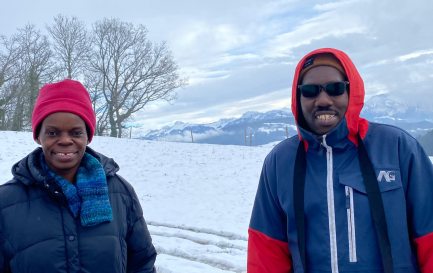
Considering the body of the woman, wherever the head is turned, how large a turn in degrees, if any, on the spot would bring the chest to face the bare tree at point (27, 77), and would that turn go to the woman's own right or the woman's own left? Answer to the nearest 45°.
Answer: approximately 180°

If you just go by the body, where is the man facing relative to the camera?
toward the camera

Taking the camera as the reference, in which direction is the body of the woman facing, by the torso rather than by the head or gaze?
toward the camera

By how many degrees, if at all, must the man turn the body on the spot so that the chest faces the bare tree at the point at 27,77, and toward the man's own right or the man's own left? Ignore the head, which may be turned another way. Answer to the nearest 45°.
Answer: approximately 135° to the man's own right

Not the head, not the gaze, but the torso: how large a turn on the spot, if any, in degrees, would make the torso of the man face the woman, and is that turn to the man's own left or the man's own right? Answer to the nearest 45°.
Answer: approximately 90° to the man's own right

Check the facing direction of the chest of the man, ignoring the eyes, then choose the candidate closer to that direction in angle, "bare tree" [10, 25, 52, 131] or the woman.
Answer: the woman

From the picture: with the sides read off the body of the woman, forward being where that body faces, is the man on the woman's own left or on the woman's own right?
on the woman's own left

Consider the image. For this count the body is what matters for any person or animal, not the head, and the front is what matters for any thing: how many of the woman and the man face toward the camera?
2
